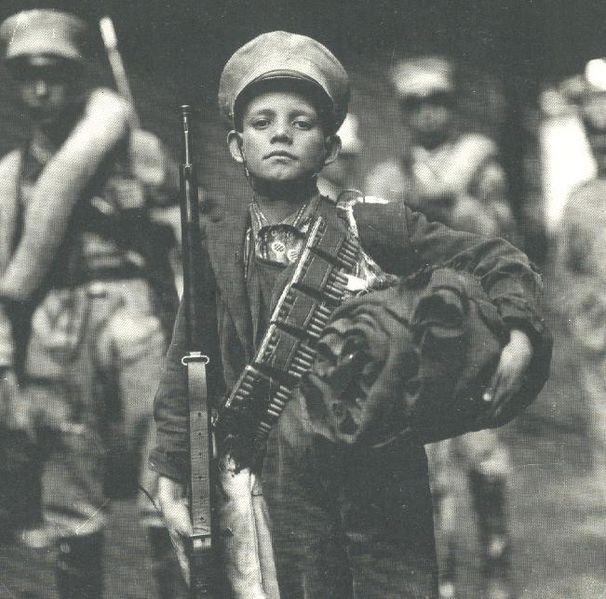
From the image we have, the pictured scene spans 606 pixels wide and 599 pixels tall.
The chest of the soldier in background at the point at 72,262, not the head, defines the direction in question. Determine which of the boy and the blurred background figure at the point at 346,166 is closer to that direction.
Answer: the boy

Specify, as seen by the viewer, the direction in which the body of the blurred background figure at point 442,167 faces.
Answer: toward the camera

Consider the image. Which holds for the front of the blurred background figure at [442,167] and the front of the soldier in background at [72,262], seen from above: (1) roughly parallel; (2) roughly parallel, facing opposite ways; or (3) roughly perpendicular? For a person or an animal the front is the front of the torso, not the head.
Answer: roughly parallel

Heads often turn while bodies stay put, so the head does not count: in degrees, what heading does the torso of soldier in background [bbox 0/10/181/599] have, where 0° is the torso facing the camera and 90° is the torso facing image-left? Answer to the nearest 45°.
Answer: approximately 0°

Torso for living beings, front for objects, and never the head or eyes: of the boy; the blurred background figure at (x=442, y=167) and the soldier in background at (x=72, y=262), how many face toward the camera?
3

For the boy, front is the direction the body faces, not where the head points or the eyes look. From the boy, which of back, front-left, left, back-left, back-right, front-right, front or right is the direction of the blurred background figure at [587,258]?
back-left
